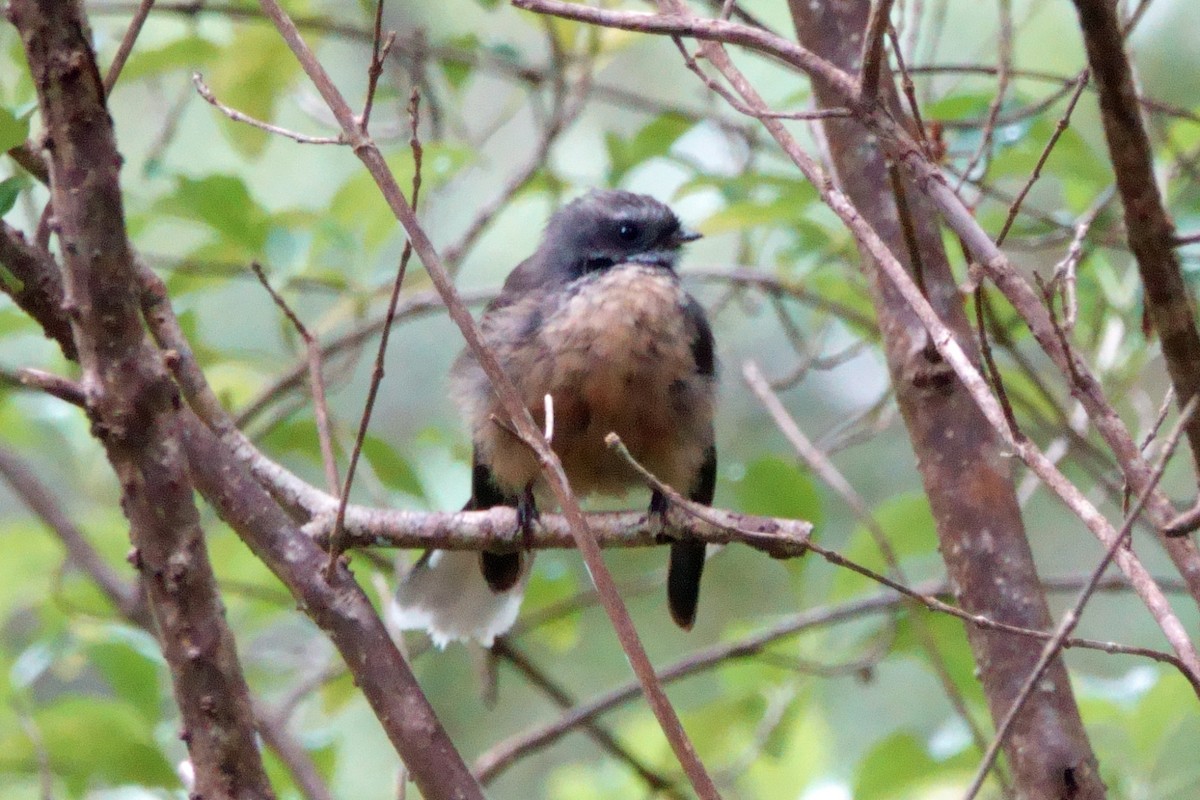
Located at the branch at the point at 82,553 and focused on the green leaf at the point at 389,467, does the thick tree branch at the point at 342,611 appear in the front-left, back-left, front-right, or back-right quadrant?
front-right

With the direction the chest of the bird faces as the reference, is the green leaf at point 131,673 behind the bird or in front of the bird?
behind

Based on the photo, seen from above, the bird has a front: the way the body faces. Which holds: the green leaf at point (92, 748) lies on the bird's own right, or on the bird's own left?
on the bird's own right

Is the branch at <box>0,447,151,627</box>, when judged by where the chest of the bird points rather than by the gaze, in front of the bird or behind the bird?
behind

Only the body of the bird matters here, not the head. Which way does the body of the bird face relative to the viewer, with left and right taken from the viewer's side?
facing the viewer and to the right of the viewer

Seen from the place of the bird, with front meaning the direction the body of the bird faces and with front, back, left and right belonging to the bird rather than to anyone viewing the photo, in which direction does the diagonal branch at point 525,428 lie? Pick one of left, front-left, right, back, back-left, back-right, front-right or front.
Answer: front-right

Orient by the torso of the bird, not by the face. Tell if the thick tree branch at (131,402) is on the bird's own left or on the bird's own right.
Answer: on the bird's own right

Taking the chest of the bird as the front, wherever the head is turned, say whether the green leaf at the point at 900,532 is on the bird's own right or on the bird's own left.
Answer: on the bird's own left

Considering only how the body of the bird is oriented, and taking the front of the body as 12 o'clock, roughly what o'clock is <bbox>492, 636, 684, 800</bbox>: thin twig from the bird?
The thin twig is roughly at 7 o'clock from the bird.
